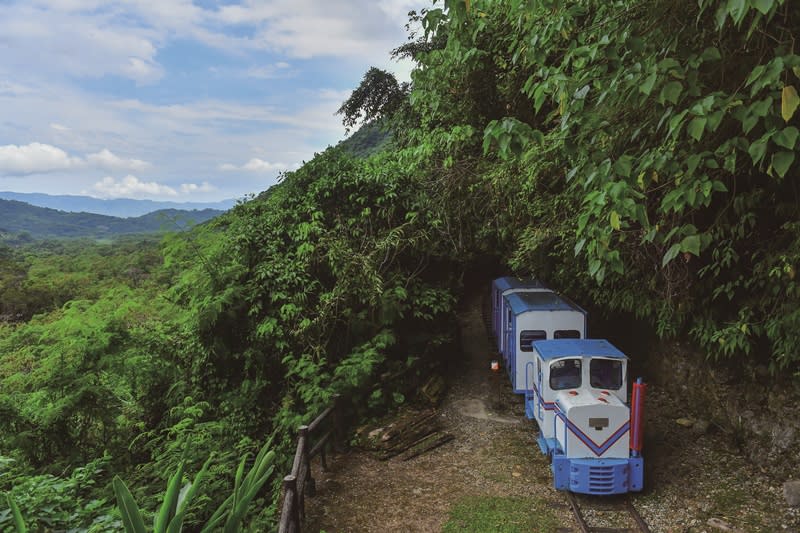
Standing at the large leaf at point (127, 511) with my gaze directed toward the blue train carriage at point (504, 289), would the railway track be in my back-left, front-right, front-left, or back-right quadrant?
front-right

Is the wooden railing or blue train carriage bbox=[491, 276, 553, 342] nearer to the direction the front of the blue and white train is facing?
the wooden railing

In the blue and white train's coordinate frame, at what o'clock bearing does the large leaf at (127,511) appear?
The large leaf is roughly at 1 o'clock from the blue and white train.

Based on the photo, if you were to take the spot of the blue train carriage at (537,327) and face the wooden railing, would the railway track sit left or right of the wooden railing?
left

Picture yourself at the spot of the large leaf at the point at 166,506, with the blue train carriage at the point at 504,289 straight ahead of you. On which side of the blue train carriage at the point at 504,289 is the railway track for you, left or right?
right

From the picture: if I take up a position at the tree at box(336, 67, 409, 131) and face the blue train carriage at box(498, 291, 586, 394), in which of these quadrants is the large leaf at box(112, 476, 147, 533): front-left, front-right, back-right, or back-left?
front-right

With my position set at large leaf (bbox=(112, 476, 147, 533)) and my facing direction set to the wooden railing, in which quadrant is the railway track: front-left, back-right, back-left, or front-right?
front-right

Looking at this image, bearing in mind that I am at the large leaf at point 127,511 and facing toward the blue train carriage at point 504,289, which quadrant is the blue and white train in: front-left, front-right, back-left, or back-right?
front-right

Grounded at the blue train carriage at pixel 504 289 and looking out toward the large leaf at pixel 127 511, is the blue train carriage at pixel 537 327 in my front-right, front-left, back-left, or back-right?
front-left

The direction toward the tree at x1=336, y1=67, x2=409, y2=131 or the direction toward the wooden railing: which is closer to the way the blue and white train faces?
the wooden railing

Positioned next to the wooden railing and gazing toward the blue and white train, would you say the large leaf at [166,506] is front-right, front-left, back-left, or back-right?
back-right

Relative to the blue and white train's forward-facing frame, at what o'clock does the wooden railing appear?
The wooden railing is roughly at 2 o'clock from the blue and white train.

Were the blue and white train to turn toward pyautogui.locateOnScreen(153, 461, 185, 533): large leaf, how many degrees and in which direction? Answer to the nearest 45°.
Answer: approximately 45° to its right

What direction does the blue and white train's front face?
toward the camera
